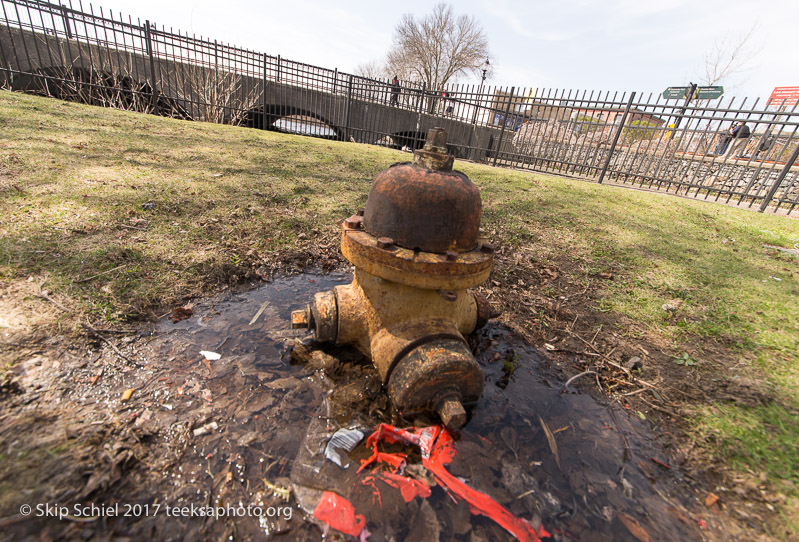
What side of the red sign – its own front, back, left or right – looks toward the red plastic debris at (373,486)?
front

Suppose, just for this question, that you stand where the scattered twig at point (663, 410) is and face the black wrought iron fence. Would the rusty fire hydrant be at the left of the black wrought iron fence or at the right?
left

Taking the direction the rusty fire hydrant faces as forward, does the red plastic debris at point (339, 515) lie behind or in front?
in front

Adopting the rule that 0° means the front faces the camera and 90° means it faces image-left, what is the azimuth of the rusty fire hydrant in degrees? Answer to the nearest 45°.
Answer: approximately 0°

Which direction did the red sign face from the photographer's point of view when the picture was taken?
facing the viewer

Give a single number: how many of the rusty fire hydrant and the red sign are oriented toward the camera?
2

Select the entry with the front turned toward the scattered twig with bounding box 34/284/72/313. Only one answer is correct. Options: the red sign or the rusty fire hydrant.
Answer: the red sign

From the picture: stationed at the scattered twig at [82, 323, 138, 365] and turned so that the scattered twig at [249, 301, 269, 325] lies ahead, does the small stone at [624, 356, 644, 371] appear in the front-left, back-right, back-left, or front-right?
front-right

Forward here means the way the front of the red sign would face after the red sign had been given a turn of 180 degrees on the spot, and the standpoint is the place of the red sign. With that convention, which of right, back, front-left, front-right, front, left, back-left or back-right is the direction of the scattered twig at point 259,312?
back

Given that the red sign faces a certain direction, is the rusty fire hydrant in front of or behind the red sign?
in front

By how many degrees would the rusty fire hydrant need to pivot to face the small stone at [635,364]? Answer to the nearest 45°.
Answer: approximately 90° to its left

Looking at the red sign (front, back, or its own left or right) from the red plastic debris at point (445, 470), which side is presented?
front

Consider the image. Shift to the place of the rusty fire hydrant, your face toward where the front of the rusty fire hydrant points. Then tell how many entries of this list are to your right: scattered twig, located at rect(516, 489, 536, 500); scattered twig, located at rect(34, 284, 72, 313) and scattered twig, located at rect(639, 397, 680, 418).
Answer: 1

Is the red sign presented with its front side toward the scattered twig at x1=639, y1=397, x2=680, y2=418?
yes
